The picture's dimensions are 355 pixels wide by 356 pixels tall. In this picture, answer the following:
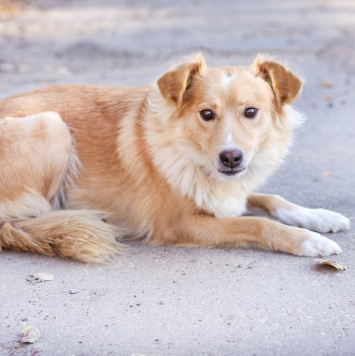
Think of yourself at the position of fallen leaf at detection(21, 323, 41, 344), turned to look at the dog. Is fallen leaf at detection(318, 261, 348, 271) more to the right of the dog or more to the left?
right

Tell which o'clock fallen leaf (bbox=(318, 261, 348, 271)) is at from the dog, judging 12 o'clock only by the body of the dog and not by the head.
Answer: The fallen leaf is roughly at 1 o'clock from the dog.

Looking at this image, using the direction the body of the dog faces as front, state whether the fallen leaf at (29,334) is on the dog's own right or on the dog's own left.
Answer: on the dog's own right

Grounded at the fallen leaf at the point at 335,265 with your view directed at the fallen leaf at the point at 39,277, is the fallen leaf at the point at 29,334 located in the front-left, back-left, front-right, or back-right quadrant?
front-left

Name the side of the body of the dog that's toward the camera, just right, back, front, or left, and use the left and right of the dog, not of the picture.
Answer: right
